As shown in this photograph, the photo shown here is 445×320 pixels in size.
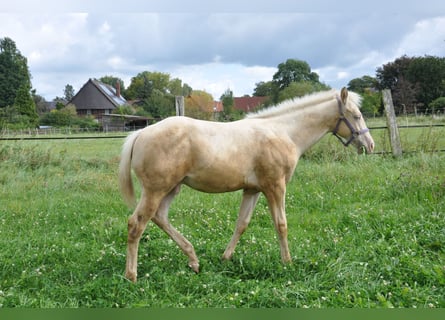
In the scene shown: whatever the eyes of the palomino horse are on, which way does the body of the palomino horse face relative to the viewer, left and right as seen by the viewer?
facing to the right of the viewer
